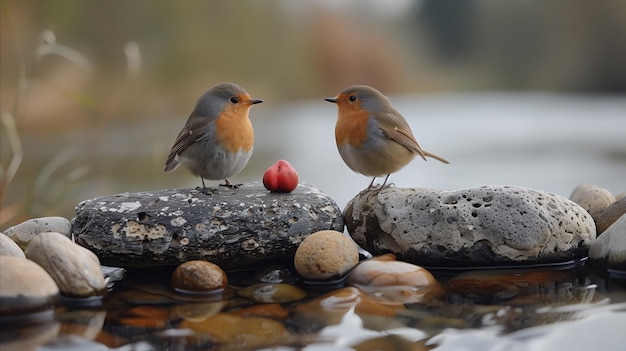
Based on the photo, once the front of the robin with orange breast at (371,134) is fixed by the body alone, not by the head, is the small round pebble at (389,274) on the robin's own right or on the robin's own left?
on the robin's own left

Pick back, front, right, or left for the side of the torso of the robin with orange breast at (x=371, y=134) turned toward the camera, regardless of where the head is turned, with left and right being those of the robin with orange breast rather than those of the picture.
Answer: left

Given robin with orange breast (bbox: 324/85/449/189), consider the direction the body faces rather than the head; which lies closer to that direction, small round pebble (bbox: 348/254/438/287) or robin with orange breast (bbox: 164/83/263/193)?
the robin with orange breast

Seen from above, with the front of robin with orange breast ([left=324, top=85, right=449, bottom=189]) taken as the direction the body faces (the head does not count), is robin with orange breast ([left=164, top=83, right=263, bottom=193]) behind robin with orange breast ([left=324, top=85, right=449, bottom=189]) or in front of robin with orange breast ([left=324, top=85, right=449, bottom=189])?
in front

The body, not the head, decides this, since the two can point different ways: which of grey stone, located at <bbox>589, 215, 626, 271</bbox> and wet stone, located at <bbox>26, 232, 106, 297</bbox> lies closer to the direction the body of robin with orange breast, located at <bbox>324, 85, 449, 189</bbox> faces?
the wet stone

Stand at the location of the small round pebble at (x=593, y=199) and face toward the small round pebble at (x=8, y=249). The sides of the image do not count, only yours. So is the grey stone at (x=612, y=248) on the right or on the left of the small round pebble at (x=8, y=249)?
left

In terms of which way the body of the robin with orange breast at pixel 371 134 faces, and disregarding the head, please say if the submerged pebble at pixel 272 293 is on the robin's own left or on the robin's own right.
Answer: on the robin's own left

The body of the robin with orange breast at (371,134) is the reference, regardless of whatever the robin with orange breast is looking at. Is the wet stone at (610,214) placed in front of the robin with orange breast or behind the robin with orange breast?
behind

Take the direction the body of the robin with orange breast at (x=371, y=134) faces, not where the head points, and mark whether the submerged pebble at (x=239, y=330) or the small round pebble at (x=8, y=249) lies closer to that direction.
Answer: the small round pebble
